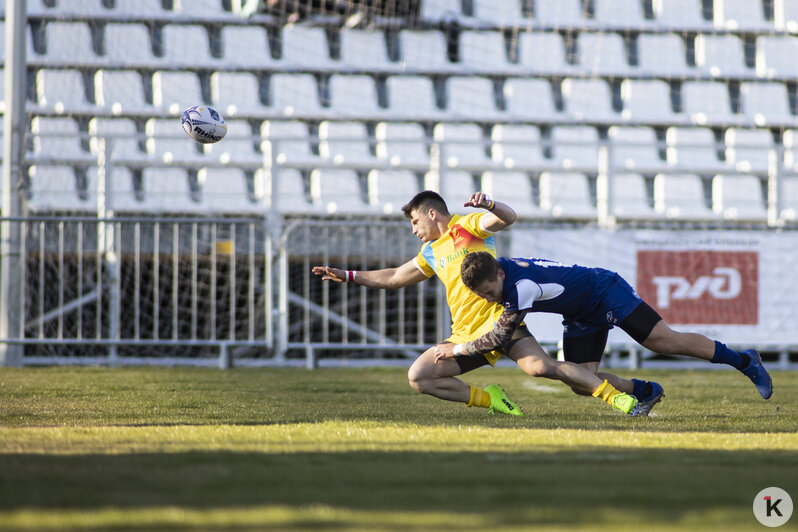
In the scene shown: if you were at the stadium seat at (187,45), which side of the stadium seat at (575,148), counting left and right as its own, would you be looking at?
right

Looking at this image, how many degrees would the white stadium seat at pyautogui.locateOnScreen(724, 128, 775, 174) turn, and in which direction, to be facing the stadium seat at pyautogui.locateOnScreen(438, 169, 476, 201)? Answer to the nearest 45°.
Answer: approximately 45° to its right

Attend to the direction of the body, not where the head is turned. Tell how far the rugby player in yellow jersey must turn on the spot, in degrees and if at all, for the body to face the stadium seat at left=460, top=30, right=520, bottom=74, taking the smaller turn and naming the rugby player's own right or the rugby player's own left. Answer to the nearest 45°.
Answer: approximately 135° to the rugby player's own right

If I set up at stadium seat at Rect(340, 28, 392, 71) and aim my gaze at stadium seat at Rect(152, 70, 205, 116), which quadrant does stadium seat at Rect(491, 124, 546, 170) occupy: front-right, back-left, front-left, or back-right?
back-left

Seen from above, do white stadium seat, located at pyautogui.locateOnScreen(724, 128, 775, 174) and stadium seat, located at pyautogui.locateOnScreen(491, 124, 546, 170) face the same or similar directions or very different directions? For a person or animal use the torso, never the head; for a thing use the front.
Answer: same or similar directions

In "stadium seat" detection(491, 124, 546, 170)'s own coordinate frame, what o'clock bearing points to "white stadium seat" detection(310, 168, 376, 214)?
The white stadium seat is roughly at 2 o'clock from the stadium seat.

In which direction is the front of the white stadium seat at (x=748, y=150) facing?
toward the camera

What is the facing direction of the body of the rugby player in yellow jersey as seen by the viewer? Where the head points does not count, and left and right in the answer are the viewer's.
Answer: facing the viewer and to the left of the viewer

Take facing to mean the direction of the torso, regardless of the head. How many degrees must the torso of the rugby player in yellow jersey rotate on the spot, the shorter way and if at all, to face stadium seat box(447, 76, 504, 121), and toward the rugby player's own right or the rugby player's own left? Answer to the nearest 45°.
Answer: approximately 135° to the rugby player's own right

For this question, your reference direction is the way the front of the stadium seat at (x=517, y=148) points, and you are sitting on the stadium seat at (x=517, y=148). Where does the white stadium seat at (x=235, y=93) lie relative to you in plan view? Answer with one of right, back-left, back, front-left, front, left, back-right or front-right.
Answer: right

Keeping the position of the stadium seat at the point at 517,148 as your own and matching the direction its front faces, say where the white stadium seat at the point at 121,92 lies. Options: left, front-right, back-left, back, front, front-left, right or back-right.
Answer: right

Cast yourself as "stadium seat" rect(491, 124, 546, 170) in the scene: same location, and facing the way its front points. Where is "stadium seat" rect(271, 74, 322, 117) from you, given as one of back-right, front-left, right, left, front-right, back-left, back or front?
right
